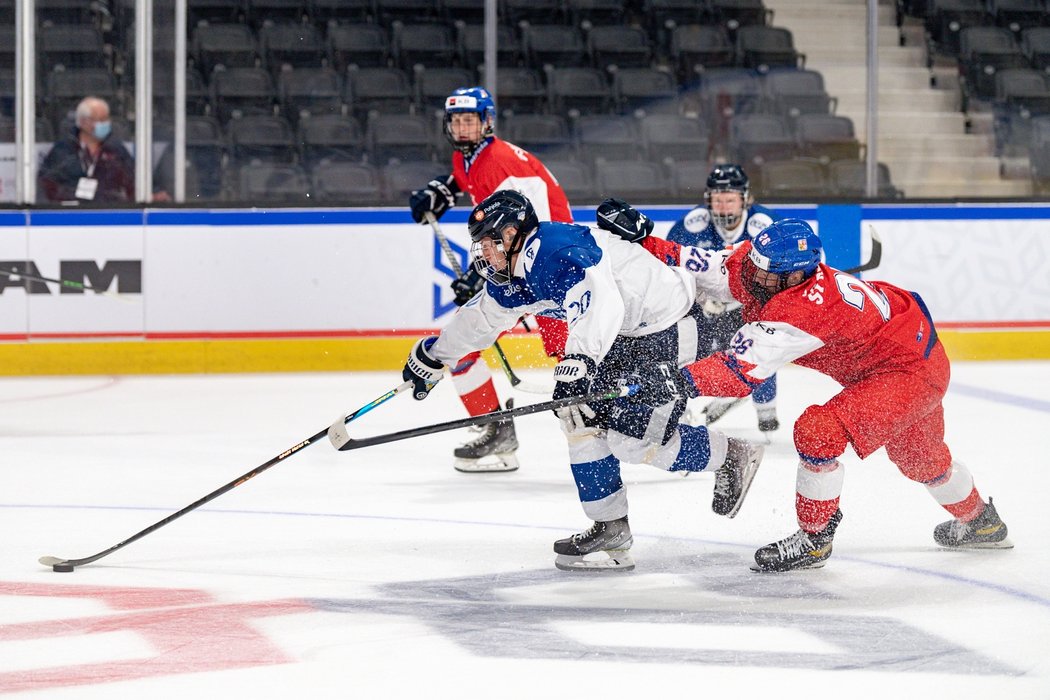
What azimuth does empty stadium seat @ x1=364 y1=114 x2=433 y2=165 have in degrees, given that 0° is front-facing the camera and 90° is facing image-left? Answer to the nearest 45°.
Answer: approximately 0°

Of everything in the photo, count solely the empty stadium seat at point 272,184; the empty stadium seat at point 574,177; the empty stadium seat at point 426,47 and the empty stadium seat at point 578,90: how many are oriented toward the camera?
4

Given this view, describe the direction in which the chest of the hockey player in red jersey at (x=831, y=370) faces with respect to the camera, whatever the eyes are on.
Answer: to the viewer's left

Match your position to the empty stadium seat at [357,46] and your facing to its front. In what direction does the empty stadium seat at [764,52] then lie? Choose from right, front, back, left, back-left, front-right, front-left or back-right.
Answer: left

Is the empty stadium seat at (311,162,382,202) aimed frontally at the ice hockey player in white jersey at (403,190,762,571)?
yes

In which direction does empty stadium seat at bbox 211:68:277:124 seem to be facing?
toward the camera

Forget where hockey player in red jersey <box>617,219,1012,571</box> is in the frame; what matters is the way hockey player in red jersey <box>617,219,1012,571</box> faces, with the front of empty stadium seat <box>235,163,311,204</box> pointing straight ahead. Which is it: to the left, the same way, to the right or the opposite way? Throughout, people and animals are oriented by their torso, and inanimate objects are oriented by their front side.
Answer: to the right

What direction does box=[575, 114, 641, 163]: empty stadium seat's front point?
toward the camera

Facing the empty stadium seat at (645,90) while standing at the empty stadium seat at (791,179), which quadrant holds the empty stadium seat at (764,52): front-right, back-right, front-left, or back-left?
front-right

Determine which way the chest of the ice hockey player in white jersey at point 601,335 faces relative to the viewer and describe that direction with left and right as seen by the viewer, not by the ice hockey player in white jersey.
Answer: facing to the left of the viewer

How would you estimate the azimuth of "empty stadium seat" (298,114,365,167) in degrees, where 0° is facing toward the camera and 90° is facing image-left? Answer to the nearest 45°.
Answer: approximately 0°

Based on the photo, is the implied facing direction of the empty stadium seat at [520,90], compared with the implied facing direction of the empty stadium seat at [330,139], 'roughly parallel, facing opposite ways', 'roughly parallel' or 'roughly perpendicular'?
roughly parallel
